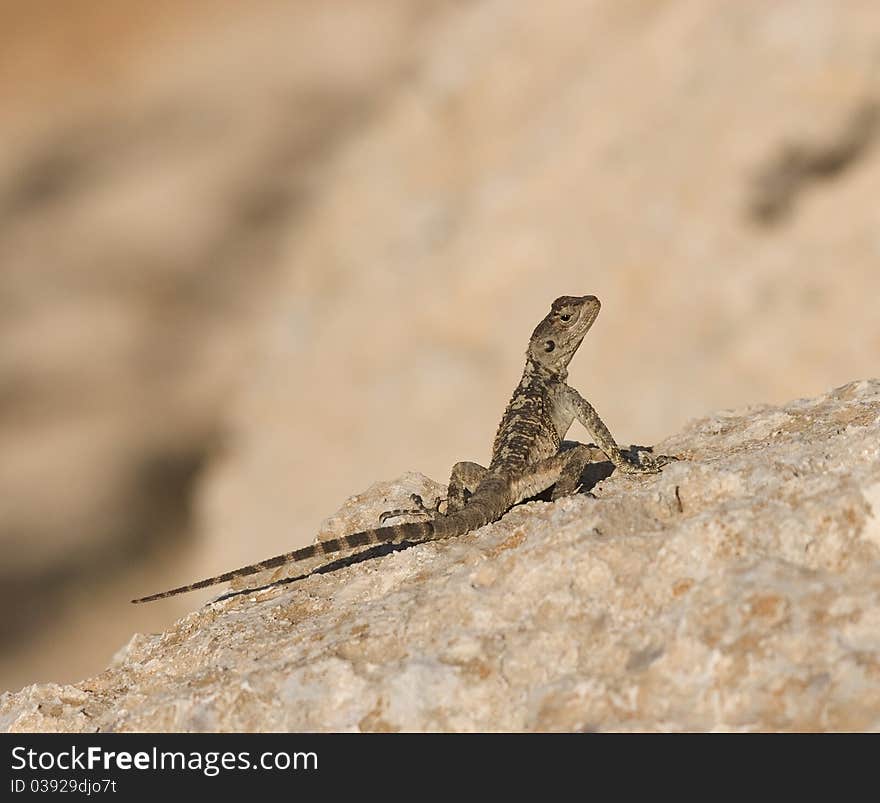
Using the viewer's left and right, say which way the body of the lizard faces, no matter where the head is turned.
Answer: facing away from the viewer and to the right of the viewer
